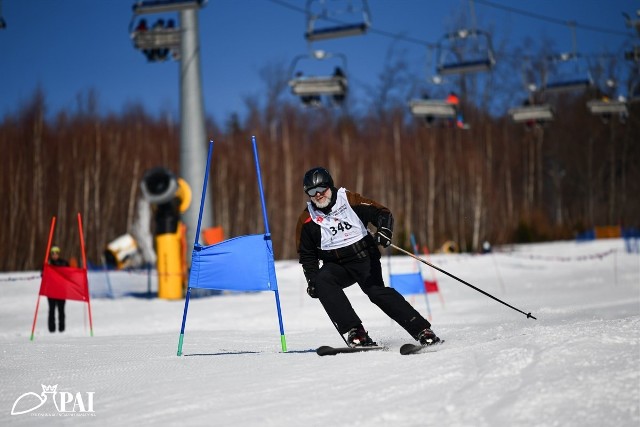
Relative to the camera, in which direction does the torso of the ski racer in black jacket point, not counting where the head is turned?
toward the camera

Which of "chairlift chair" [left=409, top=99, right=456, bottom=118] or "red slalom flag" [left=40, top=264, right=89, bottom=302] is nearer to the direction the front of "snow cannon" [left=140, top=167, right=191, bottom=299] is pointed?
the red slalom flag

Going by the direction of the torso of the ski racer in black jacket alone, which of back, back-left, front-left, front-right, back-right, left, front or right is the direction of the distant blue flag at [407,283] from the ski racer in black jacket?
back

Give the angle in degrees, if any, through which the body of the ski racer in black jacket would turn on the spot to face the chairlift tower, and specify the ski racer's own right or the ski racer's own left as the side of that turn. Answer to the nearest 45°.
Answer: approximately 180°

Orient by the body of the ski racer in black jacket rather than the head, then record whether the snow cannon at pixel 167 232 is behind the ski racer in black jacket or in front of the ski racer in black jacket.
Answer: behind

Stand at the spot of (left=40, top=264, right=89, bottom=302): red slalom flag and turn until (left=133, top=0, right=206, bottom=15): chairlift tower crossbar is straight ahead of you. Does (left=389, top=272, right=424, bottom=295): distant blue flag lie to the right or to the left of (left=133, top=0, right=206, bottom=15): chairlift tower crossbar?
right

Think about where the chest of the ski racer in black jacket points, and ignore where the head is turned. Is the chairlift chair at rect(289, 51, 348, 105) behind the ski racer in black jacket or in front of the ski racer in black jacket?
behind

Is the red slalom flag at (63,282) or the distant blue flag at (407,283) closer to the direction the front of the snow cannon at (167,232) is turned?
the red slalom flag

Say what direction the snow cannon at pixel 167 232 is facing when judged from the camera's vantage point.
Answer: facing the viewer and to the left of the viewer

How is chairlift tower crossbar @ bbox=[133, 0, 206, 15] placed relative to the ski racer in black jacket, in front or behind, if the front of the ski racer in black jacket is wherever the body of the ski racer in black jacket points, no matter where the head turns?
behind
